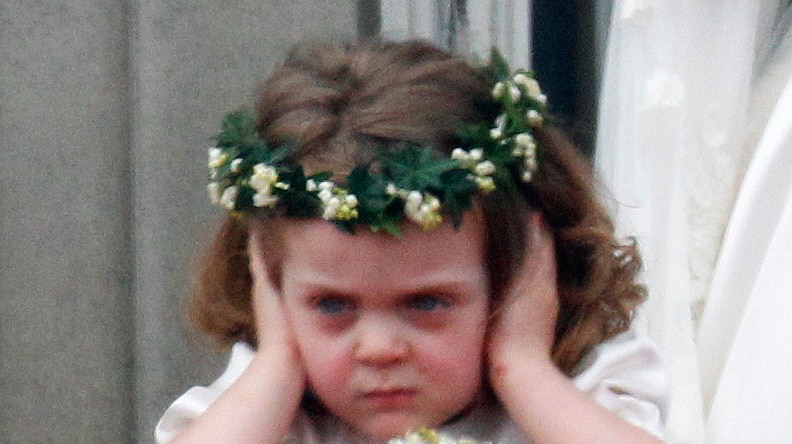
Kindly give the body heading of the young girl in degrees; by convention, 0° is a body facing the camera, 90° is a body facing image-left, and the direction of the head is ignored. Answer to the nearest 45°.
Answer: approximately 0°
